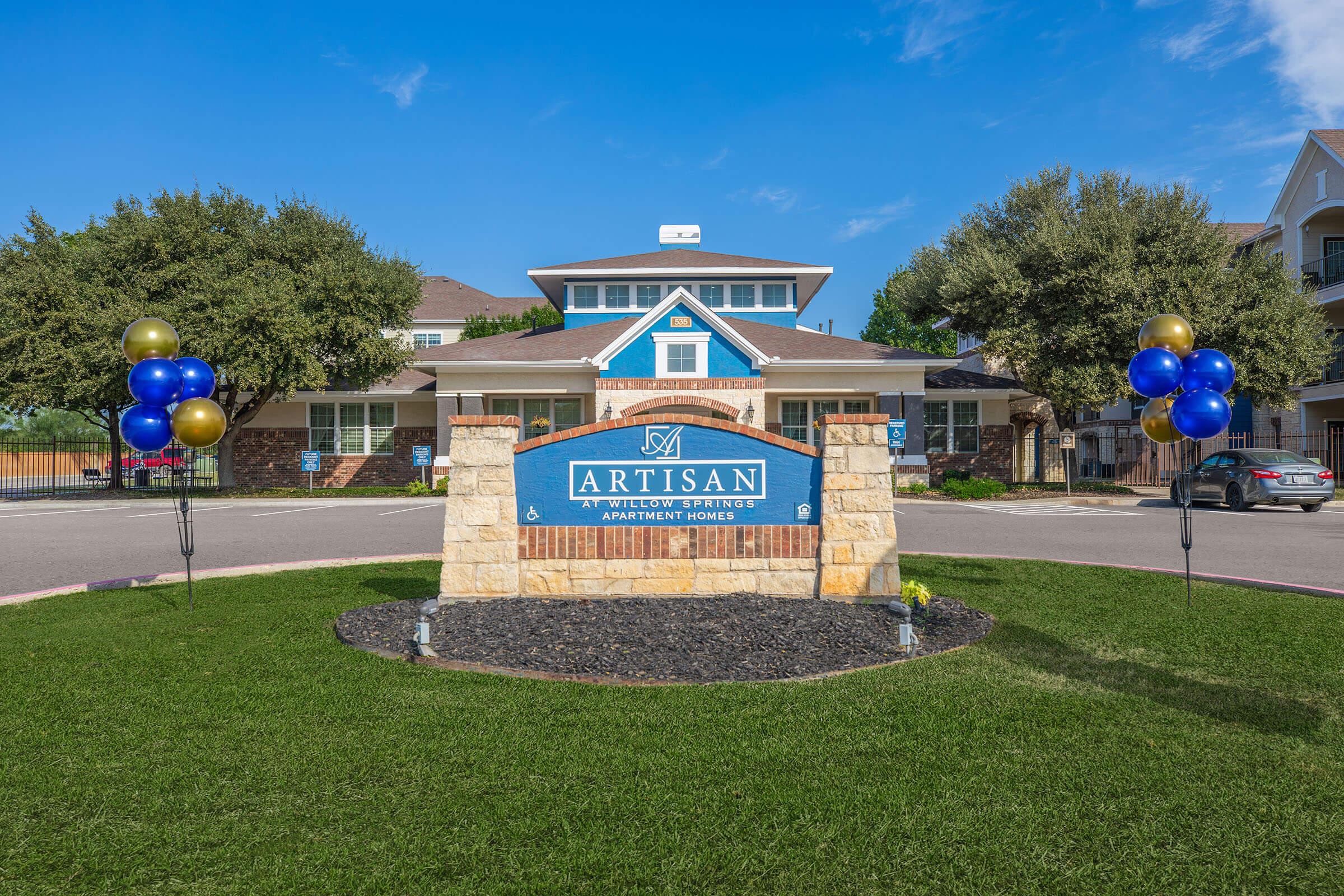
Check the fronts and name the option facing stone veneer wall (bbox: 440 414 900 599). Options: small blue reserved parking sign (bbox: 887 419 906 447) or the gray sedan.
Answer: the small blue reserved parking sign

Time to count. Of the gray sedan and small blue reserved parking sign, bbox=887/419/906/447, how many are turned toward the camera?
1

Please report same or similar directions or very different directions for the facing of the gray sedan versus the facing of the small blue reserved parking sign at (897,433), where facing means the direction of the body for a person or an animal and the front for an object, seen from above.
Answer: very different directions

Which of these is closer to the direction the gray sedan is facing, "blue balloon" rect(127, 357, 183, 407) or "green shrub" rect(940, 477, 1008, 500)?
the green shrub

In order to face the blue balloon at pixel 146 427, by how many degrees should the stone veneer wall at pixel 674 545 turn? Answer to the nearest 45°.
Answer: approximately 90° to its right

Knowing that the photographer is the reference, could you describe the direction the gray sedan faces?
facing away from the viewer and to the left of the viewer

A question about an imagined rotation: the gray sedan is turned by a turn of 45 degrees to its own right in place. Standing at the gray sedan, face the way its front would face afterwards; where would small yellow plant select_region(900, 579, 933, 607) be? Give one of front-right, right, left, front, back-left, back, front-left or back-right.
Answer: back

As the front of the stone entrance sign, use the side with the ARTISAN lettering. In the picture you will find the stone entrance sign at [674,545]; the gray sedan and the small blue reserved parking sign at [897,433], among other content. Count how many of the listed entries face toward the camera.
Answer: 2

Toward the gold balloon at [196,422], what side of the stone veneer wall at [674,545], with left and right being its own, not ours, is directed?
right

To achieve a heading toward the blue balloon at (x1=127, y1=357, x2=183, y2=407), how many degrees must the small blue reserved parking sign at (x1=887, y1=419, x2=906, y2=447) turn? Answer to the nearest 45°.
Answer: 0° — it already faces it

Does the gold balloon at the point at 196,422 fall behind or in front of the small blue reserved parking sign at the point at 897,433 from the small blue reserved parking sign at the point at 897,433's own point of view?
in front

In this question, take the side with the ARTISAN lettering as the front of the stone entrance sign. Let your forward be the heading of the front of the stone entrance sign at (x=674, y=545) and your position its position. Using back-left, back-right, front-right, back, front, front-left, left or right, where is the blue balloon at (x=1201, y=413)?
left

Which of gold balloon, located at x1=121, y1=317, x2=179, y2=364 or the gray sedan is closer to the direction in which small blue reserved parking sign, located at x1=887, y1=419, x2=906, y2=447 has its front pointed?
the gold balloon

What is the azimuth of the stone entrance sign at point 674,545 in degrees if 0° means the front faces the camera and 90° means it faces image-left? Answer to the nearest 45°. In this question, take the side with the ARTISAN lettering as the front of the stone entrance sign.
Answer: approximately 0°

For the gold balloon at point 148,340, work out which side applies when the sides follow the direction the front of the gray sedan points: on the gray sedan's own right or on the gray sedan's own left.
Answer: on the gray sedan's own left

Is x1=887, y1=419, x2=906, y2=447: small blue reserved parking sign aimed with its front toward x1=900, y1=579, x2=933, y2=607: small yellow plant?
yes
